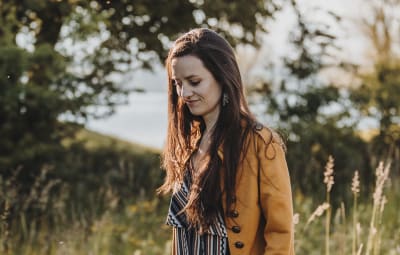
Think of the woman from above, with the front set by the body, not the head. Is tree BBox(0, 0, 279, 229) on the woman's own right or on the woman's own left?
on the woman's own right

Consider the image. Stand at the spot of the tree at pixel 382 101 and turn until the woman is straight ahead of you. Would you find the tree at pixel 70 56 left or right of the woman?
right

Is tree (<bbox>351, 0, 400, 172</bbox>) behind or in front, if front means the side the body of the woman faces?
behind

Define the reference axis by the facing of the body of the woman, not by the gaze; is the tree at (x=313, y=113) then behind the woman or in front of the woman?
behind

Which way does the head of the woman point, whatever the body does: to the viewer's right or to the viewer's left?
to the viewer's left
